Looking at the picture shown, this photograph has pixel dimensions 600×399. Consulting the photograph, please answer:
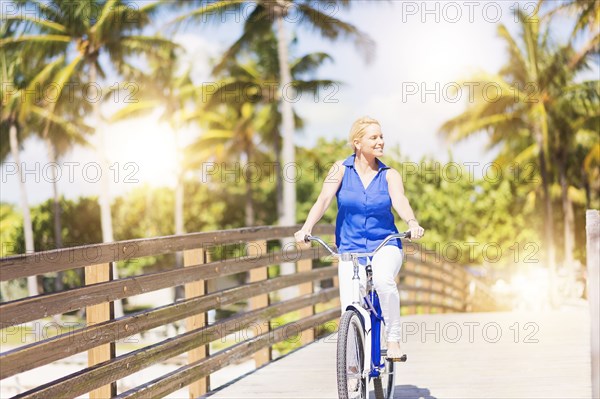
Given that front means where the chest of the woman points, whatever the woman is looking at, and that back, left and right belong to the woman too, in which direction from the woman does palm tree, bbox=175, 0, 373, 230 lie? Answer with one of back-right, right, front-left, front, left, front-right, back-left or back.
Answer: back

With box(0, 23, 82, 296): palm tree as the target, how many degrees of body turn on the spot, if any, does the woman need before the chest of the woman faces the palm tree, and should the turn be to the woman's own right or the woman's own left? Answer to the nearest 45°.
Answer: approximately 135° to the woman's own right

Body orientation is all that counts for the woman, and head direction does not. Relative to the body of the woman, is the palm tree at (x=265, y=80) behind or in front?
behind

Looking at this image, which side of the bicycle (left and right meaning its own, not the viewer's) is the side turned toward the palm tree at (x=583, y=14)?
back

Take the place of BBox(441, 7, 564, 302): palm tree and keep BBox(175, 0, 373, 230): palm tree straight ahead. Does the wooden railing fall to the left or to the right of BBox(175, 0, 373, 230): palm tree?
left

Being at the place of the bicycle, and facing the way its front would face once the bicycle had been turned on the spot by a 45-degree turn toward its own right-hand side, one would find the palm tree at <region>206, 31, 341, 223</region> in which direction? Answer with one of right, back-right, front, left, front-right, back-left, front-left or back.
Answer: back-right

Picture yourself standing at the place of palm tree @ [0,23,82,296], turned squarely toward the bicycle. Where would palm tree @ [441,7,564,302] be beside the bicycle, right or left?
left

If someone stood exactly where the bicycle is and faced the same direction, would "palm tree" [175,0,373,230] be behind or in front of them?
behind

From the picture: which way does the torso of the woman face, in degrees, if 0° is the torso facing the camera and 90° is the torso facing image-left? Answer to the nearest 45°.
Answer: approximately 0°
